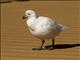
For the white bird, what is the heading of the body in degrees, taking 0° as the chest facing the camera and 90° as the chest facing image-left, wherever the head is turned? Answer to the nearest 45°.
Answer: approximately 90°
